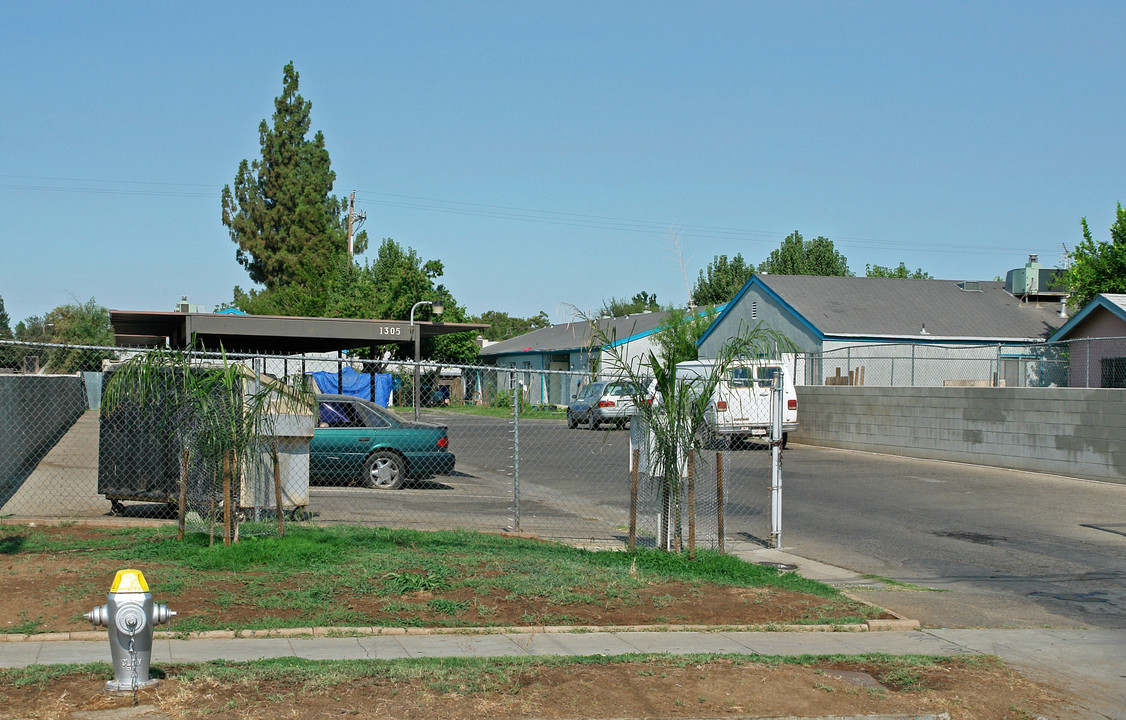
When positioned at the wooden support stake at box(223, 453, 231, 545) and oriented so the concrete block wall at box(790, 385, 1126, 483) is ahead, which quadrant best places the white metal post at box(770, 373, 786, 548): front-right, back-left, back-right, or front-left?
front-right

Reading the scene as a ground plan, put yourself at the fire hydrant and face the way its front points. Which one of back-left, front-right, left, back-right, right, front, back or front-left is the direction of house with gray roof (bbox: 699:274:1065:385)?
back-left

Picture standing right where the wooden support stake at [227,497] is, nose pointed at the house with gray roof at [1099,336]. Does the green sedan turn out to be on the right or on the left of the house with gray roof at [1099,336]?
left

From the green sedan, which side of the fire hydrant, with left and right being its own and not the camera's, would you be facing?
back

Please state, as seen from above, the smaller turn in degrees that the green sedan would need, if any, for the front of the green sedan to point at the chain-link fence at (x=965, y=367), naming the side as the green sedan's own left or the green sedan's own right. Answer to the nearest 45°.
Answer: approximately 135° to the green sedan's own right

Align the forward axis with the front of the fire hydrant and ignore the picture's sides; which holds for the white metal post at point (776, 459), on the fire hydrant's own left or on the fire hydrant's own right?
on the fire hydrant's own left

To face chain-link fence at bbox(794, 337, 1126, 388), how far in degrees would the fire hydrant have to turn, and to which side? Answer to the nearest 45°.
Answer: approximately 135° to its left

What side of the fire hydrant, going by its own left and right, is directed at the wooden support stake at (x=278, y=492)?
back

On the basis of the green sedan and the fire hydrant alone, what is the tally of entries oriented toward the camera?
1

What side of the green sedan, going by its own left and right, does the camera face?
left

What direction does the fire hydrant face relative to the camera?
toward the camera
